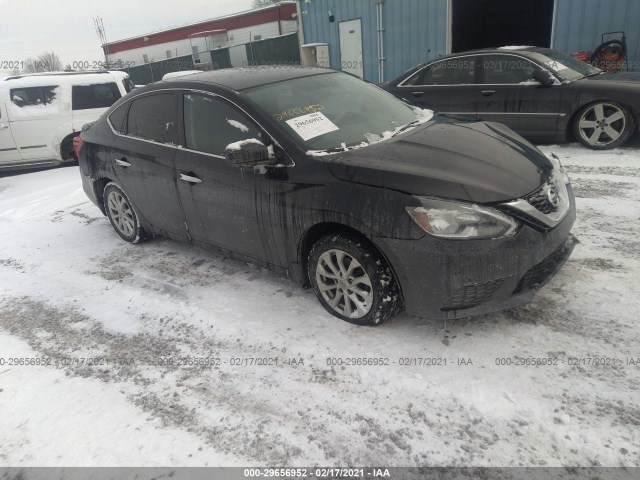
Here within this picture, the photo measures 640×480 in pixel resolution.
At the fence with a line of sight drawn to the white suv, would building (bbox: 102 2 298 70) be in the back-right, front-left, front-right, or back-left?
back-right

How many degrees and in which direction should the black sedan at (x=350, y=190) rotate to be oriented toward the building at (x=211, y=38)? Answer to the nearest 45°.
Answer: approximately 135° to its left

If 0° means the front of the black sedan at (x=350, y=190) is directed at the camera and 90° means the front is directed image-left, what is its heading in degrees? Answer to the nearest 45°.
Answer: approximately 315°

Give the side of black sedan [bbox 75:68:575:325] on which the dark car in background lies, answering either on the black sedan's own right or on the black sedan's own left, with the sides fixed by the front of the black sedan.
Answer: on the black sedan's own left

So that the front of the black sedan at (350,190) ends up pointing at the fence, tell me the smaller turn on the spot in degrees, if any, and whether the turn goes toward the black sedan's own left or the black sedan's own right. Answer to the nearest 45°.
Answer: approximately 135° to the black sedan's own left

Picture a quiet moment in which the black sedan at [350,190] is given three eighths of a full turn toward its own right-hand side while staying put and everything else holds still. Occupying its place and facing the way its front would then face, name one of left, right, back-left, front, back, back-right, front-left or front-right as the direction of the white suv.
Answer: front-right
